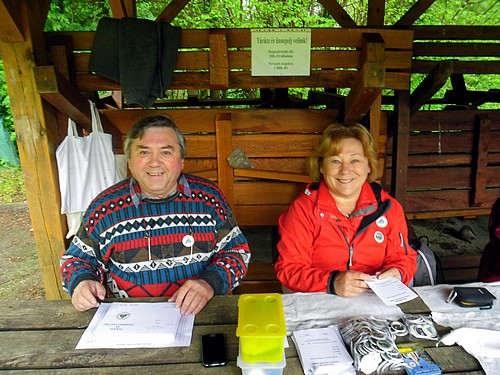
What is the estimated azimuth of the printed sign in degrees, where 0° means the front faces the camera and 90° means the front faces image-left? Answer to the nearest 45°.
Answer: approximately 0°

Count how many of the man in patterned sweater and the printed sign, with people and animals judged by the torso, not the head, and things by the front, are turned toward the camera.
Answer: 2

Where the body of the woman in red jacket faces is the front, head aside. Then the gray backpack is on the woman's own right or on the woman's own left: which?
on the woman's own left

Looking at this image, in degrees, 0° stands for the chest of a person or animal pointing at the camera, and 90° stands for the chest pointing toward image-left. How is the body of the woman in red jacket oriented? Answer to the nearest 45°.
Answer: approximately 0°

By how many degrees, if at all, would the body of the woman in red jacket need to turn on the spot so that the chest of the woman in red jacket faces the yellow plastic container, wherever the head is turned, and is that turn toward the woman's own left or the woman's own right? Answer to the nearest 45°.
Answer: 0° — they already face it
